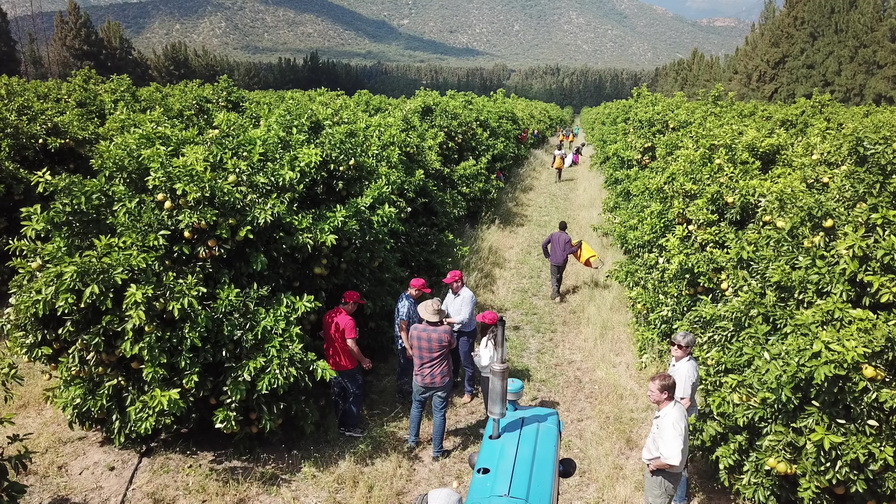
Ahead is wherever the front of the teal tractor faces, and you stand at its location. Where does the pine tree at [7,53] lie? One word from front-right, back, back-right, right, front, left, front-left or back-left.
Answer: front-left

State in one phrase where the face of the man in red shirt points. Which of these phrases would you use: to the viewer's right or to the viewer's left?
to the viewer's right

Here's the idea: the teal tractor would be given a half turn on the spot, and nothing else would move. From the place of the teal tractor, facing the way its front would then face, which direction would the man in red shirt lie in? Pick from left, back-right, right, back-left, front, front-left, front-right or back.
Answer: back-right

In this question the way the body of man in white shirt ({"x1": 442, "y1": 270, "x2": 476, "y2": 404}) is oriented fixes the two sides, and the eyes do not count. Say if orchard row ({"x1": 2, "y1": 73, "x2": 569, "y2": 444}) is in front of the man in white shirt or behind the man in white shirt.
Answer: in front

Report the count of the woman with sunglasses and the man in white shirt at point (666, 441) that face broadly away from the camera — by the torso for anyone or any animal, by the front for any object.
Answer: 0

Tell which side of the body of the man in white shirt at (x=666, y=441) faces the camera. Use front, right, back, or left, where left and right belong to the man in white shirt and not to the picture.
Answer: left

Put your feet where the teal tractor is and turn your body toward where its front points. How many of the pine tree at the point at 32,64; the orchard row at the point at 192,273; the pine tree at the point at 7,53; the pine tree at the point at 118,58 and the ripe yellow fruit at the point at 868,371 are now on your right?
1

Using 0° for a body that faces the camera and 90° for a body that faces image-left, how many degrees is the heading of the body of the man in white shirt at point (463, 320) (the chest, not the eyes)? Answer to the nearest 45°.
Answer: approximately 45°

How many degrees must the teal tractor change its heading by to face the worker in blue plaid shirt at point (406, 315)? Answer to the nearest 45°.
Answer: approximately 45° to its left

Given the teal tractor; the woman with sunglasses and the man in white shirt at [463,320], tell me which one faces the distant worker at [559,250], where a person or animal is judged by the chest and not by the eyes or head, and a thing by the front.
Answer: the teal tractor

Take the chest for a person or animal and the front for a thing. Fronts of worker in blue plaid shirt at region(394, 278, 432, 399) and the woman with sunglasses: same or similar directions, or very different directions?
very different directions

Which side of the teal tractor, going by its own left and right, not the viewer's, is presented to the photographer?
back

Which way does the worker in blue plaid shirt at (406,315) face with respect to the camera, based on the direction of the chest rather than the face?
to the viewer's right

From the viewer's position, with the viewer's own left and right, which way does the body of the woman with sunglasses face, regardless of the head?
facing the viewer and to the left of the viewer

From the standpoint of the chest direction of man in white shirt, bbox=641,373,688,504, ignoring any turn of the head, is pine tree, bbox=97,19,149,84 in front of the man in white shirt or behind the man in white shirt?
in front
